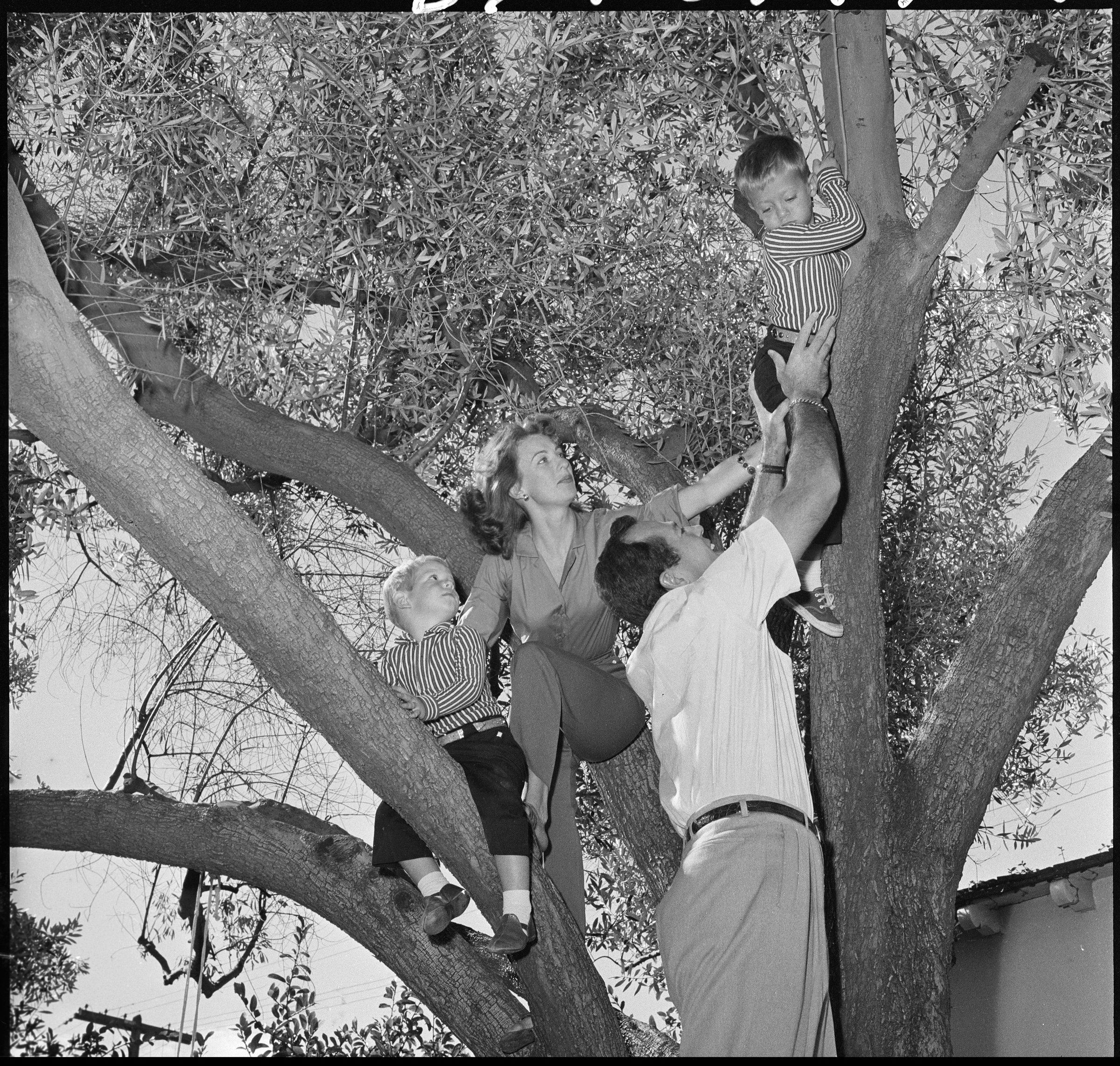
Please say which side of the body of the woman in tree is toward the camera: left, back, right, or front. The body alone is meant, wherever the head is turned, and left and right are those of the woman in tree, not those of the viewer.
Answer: front

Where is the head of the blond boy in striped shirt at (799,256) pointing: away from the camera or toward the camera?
toward the camera

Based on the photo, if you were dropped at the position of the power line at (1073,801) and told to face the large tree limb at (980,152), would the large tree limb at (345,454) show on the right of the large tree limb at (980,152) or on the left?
right
